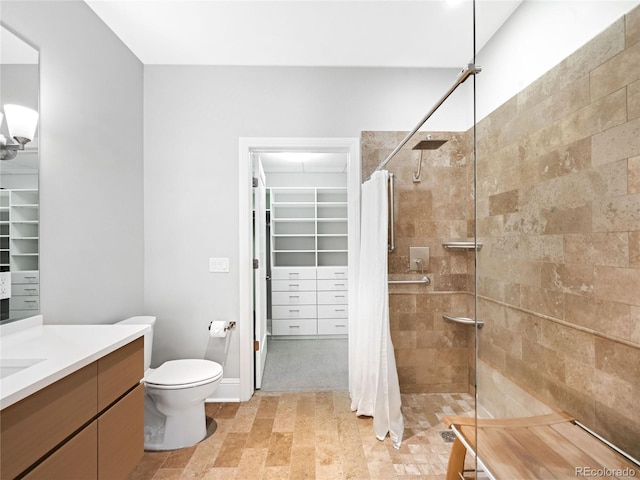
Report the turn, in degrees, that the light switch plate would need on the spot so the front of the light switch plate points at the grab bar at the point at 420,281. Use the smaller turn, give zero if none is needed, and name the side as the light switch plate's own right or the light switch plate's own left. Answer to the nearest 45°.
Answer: approximately 90° to the light switch plate's own left

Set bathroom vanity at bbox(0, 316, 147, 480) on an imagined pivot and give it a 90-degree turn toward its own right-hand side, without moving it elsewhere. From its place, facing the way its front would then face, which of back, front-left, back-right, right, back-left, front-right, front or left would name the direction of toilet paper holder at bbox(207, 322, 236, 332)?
back

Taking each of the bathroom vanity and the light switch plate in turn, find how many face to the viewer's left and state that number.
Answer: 0

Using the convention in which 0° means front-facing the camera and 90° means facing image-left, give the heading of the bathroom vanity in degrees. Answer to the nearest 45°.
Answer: approximately 315°

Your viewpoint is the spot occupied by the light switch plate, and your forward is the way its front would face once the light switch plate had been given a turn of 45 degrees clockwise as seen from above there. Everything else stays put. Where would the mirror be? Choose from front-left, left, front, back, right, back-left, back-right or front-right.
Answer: front

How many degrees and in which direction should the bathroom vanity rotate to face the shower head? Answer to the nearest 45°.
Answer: approximately 45° to its left

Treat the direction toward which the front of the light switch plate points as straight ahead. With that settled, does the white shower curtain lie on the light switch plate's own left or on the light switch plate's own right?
on the light switch plate's own left

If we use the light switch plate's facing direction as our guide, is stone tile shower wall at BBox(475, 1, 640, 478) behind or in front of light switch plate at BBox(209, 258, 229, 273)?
in front

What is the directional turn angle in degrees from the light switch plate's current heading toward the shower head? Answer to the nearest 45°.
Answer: approximately 45° to its left

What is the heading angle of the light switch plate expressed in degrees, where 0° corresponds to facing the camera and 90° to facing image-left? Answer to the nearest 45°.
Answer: approximately 0°
